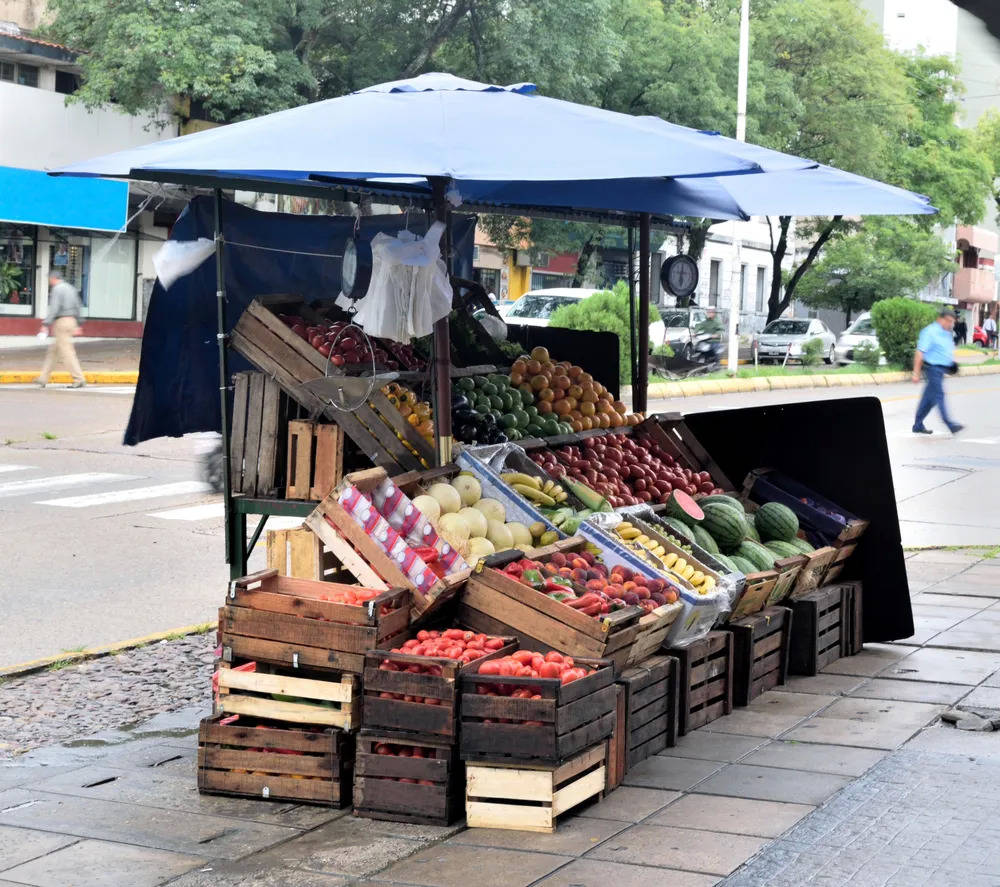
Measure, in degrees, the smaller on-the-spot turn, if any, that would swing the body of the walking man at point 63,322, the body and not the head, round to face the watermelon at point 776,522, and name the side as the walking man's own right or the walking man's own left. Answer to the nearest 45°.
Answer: approximately 90° to the walking man's own left

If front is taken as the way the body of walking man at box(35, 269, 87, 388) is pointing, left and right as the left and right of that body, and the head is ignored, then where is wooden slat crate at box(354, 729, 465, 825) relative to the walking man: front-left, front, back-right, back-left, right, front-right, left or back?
left

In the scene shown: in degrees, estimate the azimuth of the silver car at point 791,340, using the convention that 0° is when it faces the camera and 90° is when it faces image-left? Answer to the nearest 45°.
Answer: approximately 45°

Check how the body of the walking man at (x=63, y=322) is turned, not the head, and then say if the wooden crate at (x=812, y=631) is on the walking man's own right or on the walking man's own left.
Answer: on the walking man's own left

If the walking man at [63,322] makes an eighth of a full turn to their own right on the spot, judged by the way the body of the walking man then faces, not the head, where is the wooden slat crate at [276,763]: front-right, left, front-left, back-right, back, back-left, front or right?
back-left

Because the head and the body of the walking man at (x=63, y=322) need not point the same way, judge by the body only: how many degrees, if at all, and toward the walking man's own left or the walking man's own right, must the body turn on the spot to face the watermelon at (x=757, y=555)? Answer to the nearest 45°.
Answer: approximately 90° to the walking man's own left

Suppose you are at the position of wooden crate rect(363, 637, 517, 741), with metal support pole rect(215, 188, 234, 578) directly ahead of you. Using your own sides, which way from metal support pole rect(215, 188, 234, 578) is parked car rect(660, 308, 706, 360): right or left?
right
